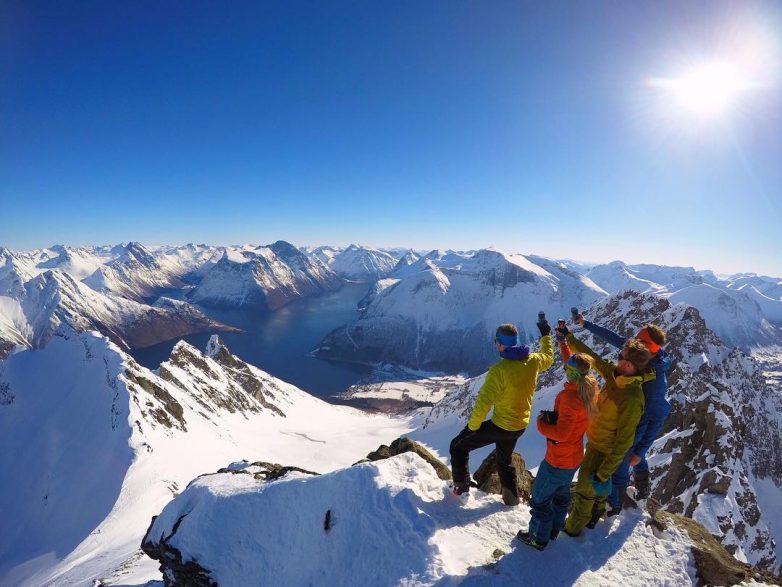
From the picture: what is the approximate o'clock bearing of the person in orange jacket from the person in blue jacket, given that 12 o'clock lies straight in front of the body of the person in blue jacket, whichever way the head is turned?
The person in orange jacket is roughly at 10 o'clock from the person in blue jacket.

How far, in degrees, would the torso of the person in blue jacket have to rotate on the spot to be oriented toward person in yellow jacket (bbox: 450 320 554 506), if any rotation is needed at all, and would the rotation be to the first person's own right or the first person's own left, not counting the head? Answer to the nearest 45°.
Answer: approximately 45° to the first person's own left

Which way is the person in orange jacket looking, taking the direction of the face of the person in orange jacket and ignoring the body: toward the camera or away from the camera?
away from the camera

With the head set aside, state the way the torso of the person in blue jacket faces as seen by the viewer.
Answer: to the viewer's left

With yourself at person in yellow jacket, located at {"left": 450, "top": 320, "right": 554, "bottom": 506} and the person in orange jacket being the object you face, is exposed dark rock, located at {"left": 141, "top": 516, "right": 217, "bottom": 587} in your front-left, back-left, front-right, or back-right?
back-right
